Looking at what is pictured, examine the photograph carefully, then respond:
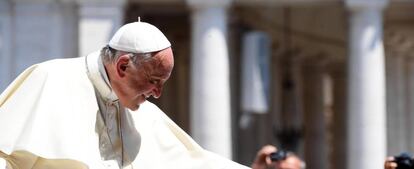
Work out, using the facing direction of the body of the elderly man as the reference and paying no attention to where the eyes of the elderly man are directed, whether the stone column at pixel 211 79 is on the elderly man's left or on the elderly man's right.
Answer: on the elderly man's left

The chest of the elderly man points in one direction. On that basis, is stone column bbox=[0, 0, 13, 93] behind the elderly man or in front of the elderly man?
behind

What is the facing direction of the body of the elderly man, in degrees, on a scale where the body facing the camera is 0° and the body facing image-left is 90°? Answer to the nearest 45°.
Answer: approximately 315°

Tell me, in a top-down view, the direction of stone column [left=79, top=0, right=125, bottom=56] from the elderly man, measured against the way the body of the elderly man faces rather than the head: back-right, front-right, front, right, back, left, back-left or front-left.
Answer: back-left
